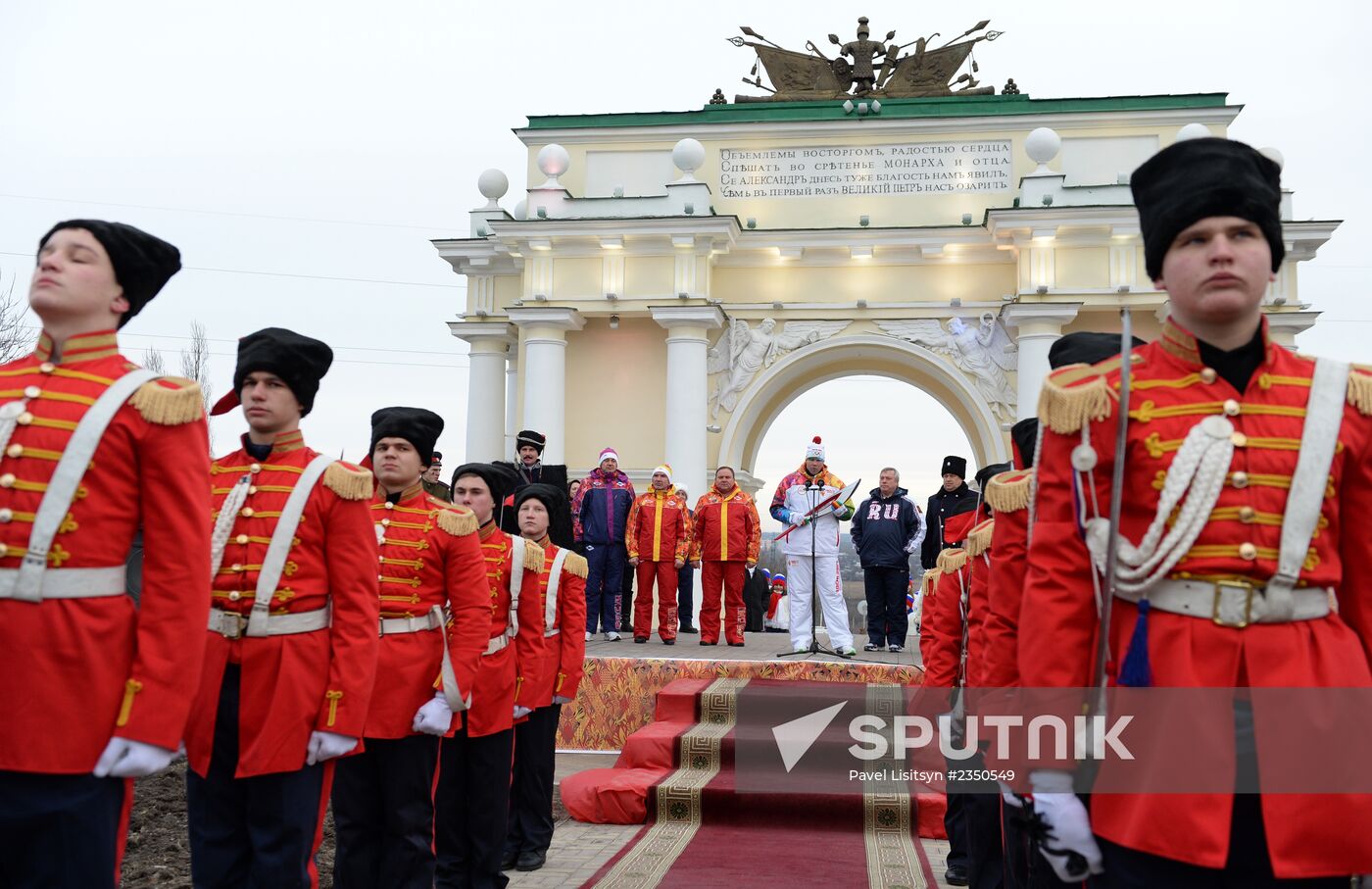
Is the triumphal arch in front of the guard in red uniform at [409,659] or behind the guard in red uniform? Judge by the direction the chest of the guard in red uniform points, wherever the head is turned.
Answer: behind

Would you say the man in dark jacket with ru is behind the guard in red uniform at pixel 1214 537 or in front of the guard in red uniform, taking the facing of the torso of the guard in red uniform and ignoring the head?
behind

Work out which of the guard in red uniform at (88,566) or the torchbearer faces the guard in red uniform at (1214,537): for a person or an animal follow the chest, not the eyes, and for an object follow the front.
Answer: the torchbearer

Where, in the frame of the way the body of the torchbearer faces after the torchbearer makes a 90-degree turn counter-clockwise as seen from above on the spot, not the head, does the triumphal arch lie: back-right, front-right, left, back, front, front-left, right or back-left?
left

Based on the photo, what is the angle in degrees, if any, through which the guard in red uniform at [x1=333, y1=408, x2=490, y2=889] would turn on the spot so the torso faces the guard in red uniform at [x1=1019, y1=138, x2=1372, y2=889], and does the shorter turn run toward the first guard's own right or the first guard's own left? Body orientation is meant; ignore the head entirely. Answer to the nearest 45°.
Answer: approximately 90° to the first guard's own left

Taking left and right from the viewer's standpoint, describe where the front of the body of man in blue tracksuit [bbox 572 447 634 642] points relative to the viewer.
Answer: facing the viewer
